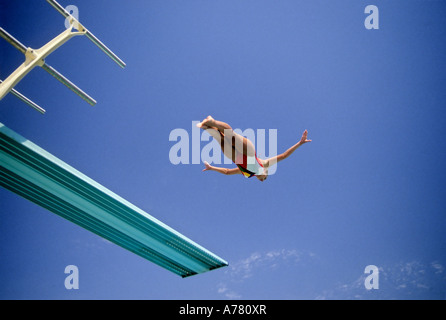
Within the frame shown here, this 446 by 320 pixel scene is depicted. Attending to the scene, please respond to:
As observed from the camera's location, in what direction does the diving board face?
facing away from the viewer and to the right of the viewer

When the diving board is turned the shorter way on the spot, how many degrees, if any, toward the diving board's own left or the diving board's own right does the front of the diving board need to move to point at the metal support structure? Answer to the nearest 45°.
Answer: approximately 135° to the diving board's own right
